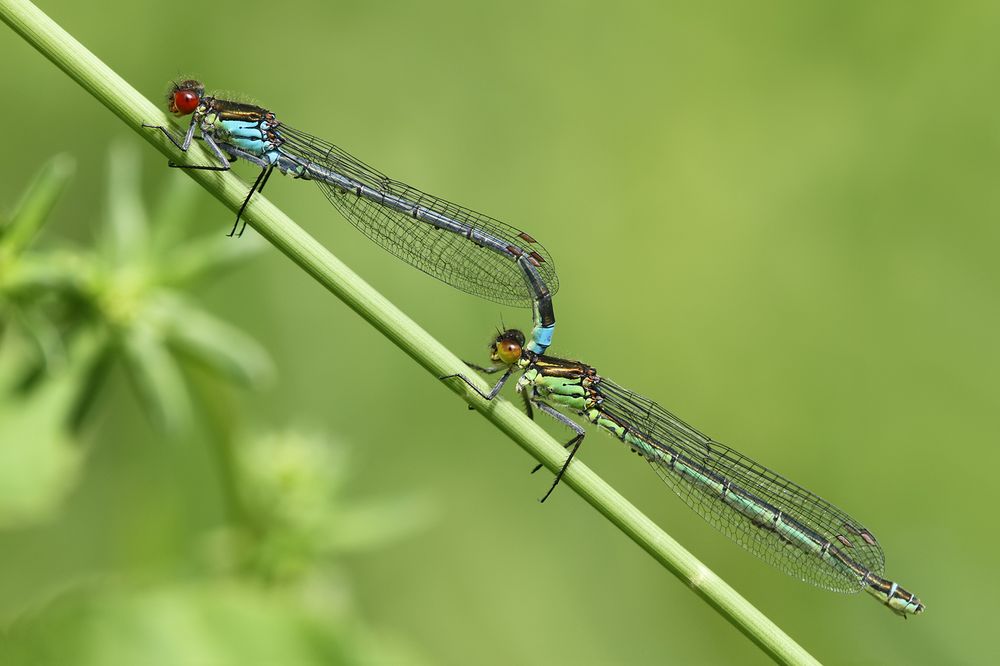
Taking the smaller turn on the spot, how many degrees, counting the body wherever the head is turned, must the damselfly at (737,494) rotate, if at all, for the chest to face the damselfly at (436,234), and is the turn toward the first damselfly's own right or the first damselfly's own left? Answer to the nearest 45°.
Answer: approximately 45° to the first damselfly's own left

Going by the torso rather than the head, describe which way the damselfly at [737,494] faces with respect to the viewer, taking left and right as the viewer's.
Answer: facing to the left of the viewer

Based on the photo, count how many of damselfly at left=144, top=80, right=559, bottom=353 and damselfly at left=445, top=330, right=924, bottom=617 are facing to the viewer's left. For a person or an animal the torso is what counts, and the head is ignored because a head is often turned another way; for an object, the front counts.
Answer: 2

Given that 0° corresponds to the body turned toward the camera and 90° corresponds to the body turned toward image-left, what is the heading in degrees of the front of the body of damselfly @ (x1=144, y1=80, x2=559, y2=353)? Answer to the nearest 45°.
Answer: approximately 90°
